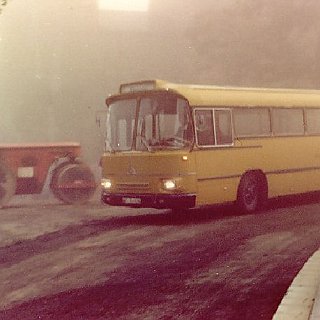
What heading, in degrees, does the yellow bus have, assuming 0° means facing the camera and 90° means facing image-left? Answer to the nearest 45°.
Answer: approximately 45°

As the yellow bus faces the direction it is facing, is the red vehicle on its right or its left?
on its right
